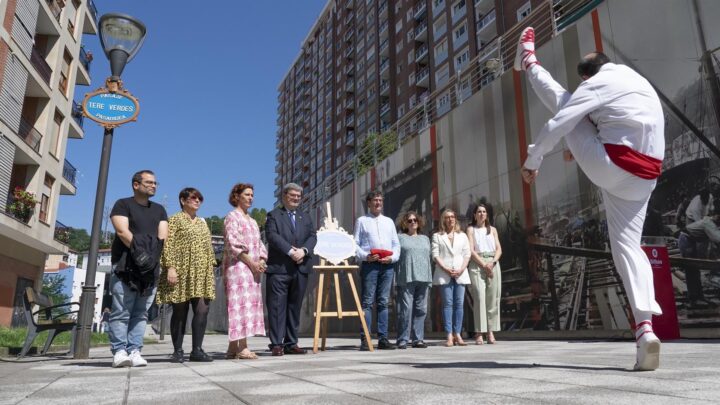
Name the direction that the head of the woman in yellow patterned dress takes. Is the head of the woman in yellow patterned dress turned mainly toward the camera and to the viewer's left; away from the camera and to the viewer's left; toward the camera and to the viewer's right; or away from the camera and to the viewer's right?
toward the camera and to the viewer's right

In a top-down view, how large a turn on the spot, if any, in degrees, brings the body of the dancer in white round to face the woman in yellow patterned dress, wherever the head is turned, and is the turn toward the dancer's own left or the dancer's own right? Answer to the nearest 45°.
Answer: approximately 45° to the dancer's own left

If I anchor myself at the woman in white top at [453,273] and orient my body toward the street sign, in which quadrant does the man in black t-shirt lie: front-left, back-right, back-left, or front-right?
front-left

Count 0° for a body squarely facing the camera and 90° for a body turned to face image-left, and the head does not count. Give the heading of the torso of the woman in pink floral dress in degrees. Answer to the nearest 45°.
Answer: approximately 315°

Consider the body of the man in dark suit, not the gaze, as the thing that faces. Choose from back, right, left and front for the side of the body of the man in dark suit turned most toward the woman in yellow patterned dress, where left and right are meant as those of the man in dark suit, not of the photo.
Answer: right

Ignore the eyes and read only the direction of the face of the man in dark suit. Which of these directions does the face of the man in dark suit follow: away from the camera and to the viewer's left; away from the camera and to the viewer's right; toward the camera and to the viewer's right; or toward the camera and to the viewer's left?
toward the camera and to the viewer's right

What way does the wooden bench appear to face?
to the viewer's right

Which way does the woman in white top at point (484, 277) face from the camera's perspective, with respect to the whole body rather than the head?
toward the camera

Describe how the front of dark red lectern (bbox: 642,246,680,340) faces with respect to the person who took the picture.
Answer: facing the viewer

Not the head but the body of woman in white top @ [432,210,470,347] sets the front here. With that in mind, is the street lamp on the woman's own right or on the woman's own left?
on the woman's own right

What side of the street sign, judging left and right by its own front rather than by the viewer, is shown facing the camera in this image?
front

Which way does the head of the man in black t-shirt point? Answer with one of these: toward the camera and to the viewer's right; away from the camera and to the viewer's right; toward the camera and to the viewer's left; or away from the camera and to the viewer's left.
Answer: toward the camera and to the viewer's right

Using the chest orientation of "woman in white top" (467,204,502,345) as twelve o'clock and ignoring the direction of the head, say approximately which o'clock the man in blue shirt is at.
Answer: The man in blue shirt is roughly at 2 o'clock from the woman in white top.

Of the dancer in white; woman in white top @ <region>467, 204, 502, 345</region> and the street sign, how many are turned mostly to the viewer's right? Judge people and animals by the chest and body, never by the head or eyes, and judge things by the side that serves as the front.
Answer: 0
